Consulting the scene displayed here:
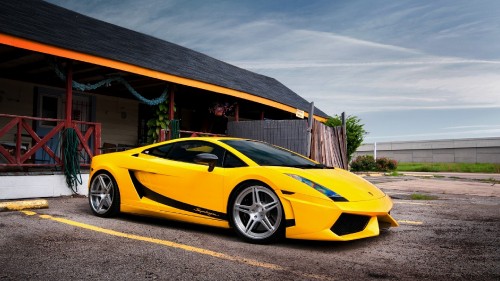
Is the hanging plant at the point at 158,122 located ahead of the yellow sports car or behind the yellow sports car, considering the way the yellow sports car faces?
behind

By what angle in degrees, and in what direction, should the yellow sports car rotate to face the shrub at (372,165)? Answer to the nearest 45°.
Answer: approximately 135° to its left

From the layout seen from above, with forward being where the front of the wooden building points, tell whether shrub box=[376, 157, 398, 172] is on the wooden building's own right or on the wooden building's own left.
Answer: on the wooden building's own left

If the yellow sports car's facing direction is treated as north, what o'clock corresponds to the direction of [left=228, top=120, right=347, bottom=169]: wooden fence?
The wooden fence is roughly at 8 o'clock from the yellow sports car.

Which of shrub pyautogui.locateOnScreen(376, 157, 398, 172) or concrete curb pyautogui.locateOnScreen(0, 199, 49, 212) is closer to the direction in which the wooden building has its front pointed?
the concrete curb

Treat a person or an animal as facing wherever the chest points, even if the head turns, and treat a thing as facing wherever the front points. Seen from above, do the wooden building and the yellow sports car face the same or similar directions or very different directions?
same or similar directions

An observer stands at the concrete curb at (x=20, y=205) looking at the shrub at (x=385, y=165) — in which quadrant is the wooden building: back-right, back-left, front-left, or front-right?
front-left

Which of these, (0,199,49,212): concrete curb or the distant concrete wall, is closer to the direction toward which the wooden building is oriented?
the concrete curb

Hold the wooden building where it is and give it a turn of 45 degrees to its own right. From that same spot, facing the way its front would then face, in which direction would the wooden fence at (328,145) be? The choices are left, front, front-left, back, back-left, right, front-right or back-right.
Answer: left

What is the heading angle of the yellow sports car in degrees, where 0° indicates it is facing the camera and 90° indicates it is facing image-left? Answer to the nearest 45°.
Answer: approximately 315°

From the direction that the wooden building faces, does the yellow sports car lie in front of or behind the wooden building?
in front

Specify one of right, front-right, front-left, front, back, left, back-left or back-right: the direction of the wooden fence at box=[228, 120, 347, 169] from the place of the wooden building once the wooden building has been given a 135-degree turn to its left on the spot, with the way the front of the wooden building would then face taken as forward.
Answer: right

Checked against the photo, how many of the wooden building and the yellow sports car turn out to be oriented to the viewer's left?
0
